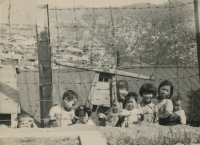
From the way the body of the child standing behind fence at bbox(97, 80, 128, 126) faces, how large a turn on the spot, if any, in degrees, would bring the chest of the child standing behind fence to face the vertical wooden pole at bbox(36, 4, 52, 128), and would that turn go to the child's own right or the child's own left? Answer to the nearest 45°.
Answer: approximately 90° to the child's own right

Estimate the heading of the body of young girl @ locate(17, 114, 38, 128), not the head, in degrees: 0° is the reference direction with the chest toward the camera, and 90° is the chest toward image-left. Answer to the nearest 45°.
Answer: approximately 0°

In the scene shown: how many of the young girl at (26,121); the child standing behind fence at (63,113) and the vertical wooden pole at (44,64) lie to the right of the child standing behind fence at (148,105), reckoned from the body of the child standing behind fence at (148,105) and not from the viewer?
3

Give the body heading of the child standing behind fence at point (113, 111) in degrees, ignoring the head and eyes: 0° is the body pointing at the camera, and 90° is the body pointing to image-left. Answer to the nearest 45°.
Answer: approximately 0°
